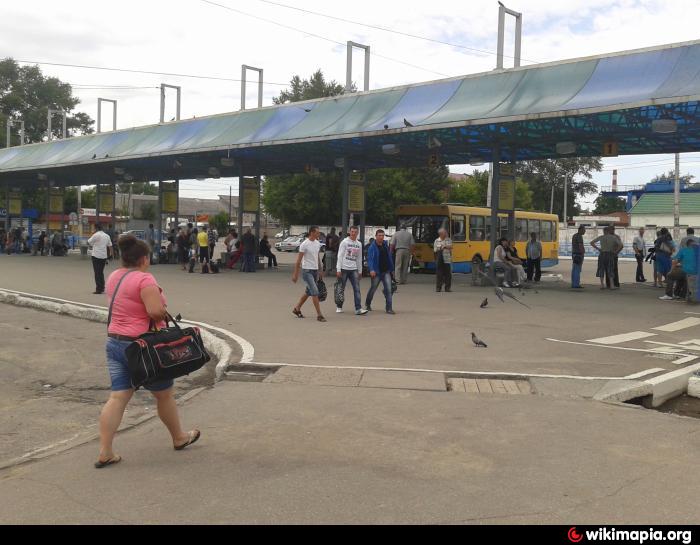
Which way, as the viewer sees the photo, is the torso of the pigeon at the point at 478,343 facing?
to the viewer's left

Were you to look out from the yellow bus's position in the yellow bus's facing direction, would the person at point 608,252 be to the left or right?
on its left

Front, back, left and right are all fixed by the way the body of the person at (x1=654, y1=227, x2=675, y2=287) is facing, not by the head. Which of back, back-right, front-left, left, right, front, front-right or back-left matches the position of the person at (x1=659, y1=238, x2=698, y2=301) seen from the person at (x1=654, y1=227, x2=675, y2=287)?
back

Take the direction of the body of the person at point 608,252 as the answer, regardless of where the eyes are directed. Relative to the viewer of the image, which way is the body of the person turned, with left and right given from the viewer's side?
facing away from the viewer

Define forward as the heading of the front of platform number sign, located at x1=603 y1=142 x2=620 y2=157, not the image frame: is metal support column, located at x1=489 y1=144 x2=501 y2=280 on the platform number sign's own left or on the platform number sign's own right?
on the platform number sign's own right

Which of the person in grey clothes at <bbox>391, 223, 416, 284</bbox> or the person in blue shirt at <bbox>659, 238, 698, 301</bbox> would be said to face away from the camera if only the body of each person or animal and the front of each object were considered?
the person in grey clothes at <bbox>391, 223, 416, 284</bbox>

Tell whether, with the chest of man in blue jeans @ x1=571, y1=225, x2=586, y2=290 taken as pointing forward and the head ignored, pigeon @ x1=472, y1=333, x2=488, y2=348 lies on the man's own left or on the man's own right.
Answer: on the man's own right
